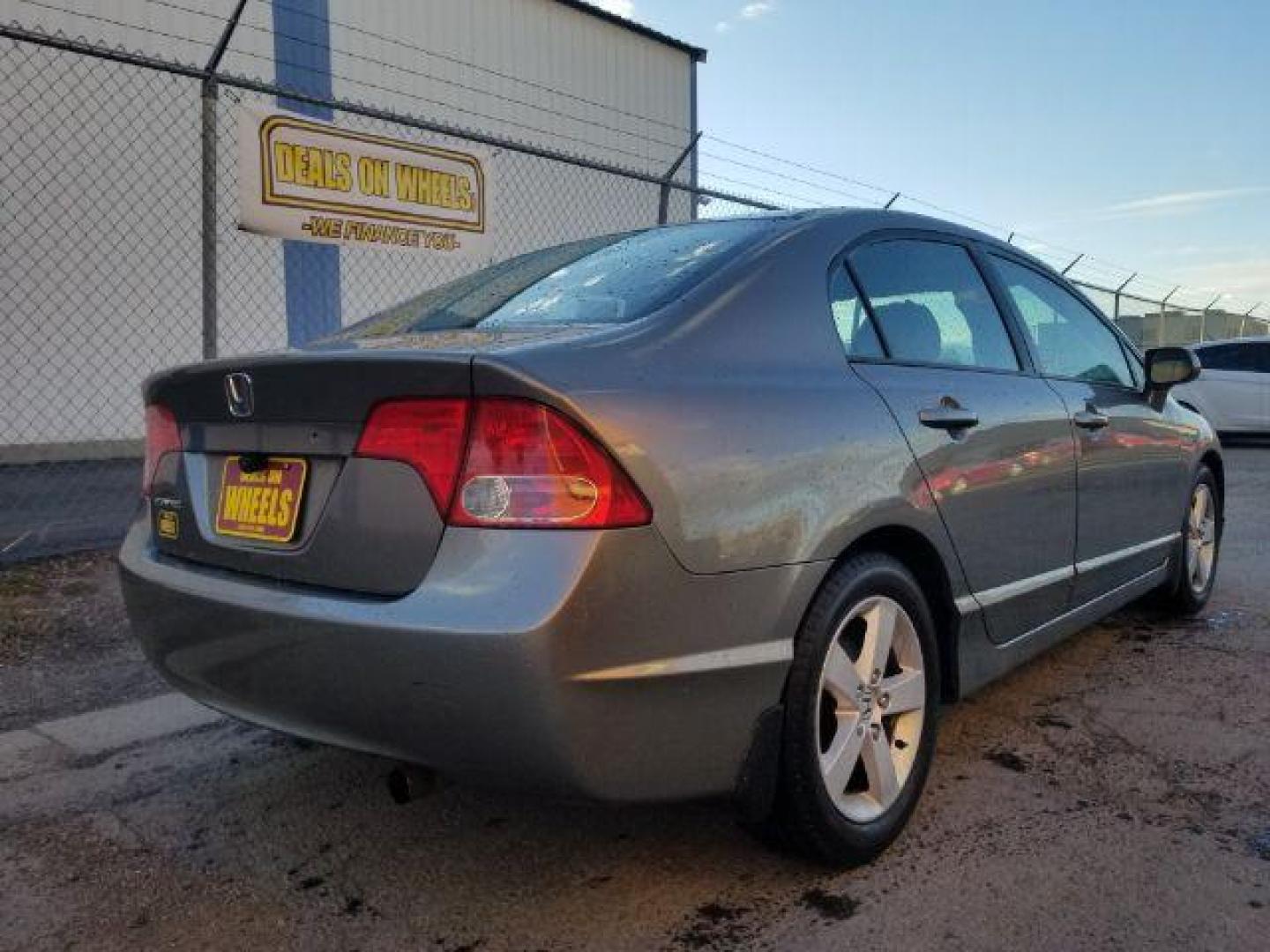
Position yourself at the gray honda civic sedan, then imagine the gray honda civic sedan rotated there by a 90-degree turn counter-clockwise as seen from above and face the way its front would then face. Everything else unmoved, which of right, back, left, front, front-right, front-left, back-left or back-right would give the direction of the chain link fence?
front

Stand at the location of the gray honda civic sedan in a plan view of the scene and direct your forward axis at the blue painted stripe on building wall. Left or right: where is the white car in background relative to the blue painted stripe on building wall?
right

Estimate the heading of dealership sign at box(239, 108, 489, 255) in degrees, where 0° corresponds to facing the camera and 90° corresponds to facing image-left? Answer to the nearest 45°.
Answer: approximately 315°

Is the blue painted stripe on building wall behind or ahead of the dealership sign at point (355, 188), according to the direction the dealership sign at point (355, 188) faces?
behind

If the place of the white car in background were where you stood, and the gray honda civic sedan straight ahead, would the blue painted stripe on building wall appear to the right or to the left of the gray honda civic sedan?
right

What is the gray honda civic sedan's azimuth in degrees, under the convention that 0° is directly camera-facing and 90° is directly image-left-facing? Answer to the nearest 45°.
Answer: approximately 225°

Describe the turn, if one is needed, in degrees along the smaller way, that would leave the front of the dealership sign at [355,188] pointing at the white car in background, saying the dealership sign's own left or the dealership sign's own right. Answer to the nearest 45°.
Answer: approximately 90° to the dealership sign's own left

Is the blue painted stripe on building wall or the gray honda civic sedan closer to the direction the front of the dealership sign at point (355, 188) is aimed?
the gray honda civic sedan

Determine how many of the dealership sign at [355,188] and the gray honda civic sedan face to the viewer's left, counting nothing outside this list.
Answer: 0

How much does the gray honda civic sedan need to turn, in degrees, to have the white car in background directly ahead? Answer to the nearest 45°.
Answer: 0° — it already faces it
